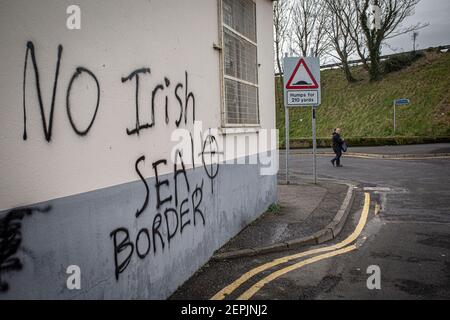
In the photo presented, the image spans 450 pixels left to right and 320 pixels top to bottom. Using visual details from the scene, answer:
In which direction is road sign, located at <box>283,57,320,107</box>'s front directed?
toward the camera

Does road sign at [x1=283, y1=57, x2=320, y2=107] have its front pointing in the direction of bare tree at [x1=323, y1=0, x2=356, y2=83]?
no

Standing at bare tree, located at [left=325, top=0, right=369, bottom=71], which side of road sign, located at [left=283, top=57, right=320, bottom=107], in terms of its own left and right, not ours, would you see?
back

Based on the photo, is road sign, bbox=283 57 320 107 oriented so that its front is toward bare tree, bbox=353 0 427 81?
no
